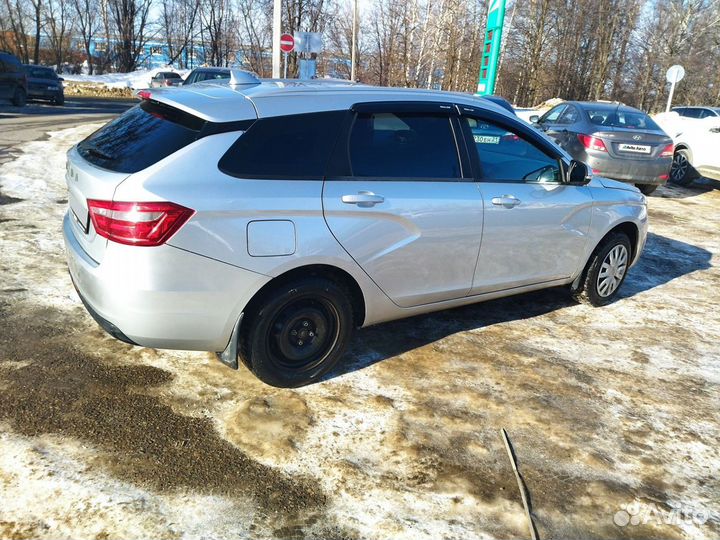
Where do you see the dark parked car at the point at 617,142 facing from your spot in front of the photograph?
facing away from the viewer and to the left of the viewer

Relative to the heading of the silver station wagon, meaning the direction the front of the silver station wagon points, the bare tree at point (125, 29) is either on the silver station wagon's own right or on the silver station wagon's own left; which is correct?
on the silver station wagon's own left

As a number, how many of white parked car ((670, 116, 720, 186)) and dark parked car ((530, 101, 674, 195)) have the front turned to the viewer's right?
0

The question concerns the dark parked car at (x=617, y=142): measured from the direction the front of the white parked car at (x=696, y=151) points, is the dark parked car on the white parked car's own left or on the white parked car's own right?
on the white parked car's own left

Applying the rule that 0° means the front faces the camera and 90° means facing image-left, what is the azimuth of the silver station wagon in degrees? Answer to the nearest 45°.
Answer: approximately 225°

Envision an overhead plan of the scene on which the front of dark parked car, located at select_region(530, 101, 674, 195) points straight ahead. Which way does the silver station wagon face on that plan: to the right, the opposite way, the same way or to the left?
to the right

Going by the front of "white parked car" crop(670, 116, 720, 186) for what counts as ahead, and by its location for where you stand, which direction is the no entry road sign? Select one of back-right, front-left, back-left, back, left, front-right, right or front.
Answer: front-left

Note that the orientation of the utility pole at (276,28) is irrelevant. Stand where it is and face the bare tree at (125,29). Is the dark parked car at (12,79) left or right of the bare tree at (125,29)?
left

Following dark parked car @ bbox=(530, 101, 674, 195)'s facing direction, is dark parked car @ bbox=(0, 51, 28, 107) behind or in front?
in front

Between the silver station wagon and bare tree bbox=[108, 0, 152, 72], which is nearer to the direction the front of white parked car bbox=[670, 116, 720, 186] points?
the bare tree

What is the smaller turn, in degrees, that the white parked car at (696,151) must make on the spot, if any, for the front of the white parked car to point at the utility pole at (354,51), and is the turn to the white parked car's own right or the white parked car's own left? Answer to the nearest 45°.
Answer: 0° — it already faces it

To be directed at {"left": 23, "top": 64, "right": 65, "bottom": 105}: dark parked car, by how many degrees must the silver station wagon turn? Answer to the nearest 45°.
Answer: approximately 90° to its left
